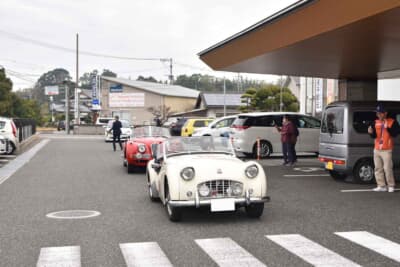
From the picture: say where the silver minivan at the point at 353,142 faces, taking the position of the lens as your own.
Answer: facing away from the viewer and to the right of the viewer

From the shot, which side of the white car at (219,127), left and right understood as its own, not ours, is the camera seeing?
left

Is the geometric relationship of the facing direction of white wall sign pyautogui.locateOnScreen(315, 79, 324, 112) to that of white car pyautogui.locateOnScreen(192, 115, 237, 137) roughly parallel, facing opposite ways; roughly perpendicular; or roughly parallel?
roughly perpendicular

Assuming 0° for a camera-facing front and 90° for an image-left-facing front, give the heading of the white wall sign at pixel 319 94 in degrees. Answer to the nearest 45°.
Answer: approximately 0°

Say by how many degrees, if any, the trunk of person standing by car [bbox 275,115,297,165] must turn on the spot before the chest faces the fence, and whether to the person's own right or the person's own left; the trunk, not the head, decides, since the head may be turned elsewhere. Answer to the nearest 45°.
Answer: approximately 90° to the person's own right
